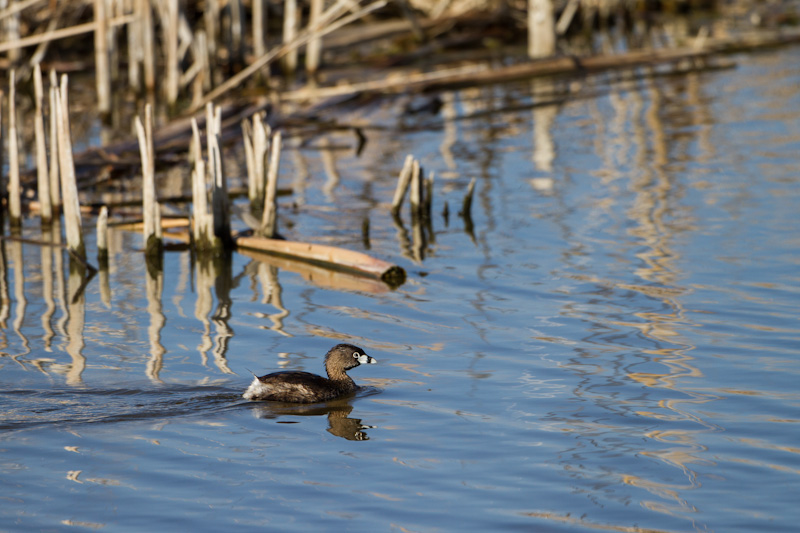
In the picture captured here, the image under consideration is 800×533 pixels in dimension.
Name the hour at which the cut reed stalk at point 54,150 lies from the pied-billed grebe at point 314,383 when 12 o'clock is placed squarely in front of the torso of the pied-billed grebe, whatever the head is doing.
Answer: The cut reed stalk is roughly at 8 o'clock from the pied-billed grebe.

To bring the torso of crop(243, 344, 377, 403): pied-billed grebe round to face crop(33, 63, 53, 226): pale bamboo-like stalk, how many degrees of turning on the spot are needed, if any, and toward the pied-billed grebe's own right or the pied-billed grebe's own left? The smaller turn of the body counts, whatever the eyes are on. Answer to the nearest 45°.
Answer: approximately 135° to the pied-billed grebe's own left

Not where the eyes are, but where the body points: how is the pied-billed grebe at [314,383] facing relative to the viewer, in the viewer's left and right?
facing to the right of the viewer

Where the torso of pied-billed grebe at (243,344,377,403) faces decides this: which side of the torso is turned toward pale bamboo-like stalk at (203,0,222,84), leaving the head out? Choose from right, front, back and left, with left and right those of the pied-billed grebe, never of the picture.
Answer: left

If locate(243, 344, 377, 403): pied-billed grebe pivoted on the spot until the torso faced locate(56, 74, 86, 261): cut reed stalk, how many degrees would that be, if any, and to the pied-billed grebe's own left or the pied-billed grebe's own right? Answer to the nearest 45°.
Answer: approximately 135° to the pied-billed grebe's own left

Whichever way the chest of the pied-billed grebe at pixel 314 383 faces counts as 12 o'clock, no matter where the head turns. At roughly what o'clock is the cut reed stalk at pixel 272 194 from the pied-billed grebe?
The cut reed stalk is roughly at 9 o'clock from the pied-billed grebe.

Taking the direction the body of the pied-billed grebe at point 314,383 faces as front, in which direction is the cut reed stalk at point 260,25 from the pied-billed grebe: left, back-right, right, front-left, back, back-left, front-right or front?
left

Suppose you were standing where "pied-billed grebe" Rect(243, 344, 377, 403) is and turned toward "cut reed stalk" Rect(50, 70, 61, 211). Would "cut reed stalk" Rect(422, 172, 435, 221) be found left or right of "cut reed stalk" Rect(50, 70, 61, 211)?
right

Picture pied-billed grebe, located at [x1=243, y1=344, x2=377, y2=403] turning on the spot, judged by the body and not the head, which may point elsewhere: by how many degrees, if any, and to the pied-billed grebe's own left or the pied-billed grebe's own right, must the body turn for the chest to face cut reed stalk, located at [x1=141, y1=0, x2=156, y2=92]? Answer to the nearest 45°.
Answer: approximately 90° to the pied-billed grebe's own left

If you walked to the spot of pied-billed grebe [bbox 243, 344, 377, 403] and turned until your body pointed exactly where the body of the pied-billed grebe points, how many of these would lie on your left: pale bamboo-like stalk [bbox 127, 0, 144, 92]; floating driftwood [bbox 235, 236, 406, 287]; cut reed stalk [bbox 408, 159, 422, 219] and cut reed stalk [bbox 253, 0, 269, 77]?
4
